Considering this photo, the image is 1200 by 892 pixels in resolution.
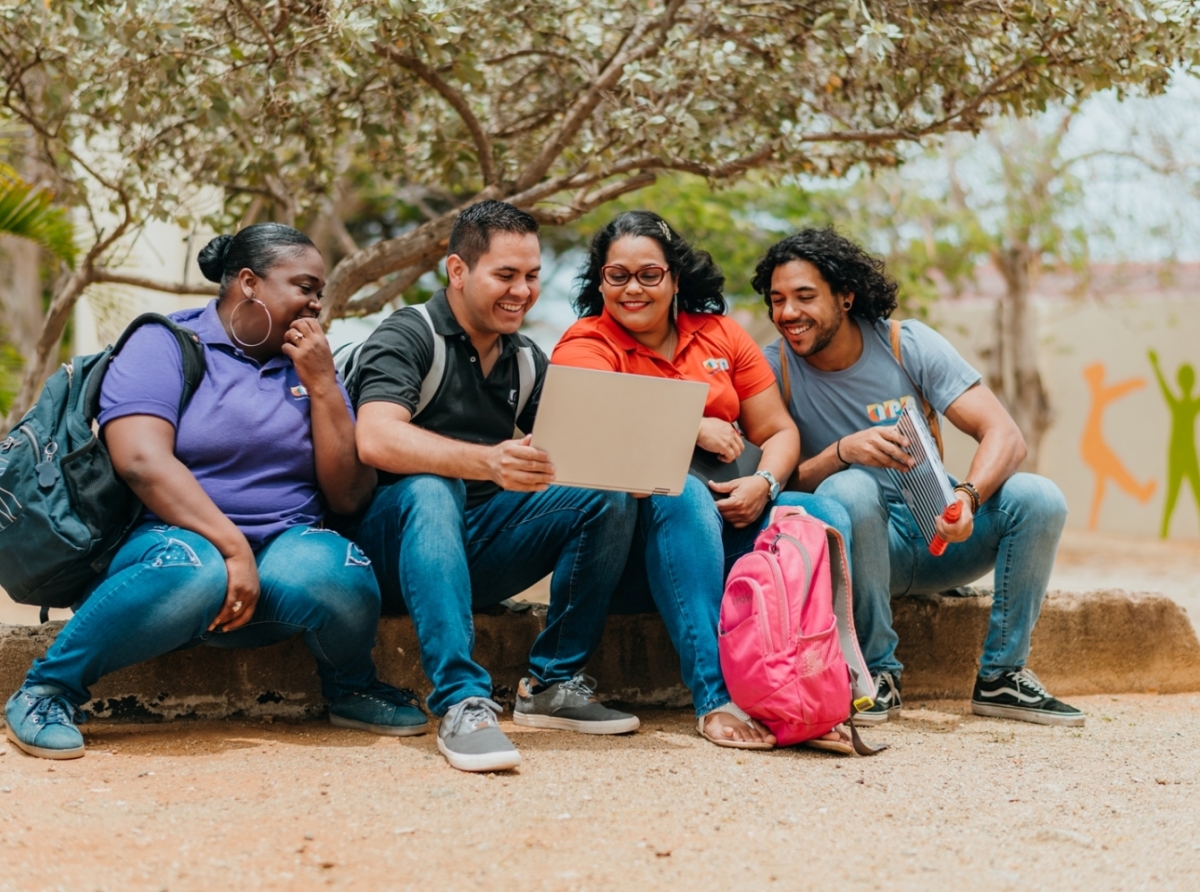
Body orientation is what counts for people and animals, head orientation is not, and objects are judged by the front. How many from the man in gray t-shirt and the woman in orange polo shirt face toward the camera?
2

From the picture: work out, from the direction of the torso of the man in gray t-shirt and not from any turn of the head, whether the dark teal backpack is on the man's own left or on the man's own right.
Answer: on the man's own right

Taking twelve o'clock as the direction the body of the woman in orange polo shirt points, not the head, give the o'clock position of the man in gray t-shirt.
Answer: The man in gray t-shirt is roughly at 8 o'clock from the woman in orange polo shirt.

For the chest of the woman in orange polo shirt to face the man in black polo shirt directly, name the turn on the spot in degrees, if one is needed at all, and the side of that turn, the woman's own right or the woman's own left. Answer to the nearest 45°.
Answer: approximately 45° to the woman's own right

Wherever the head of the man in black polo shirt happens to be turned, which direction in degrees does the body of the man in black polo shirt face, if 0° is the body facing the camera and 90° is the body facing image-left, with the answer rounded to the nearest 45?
approximately 315°

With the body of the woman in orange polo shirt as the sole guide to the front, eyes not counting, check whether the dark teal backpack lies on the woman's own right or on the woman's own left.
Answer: on the woman's own right

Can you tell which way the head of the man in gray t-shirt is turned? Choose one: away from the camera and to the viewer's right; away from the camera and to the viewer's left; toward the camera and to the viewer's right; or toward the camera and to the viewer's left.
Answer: toward the camera and to the viewer's left

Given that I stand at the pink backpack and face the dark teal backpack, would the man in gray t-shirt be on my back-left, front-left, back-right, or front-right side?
back-right

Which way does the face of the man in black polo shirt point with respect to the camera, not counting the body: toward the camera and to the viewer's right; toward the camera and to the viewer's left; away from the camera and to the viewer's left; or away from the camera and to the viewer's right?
toward the camera and to the viewer's right

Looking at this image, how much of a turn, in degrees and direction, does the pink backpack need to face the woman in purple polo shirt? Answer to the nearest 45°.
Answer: approximately 45° to its right
